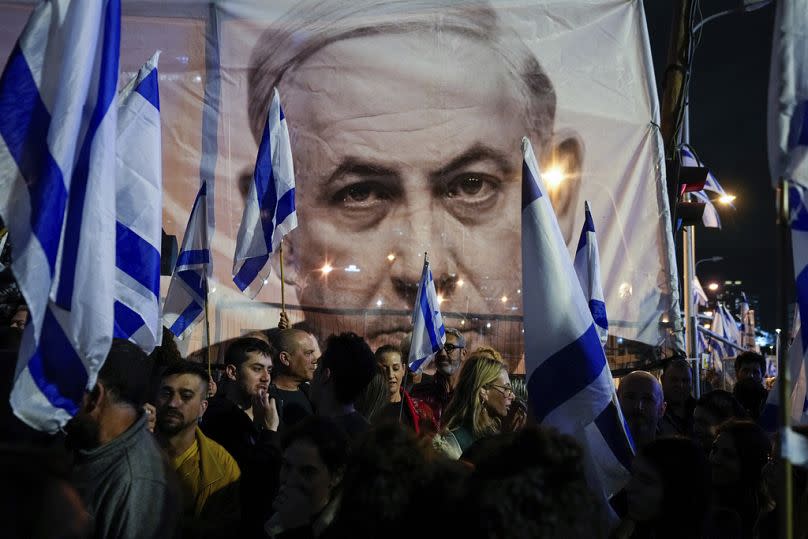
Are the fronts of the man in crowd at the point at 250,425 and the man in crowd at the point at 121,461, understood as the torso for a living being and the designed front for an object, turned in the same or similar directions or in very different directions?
very different directions

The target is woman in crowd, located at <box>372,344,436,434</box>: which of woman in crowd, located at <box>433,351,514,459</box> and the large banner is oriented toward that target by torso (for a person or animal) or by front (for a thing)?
the large banner

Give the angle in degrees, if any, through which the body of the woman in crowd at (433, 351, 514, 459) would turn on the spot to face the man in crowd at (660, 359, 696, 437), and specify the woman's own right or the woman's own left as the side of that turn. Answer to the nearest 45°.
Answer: approximately 45° to the woman's own left

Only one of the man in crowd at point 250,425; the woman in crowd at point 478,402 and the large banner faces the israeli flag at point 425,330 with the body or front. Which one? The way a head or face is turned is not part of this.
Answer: the large banner

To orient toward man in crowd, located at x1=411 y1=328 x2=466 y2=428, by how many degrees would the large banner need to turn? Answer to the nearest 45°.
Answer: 0° — it already faces them
